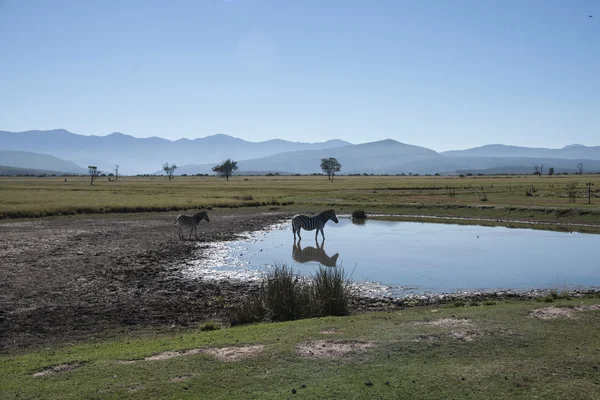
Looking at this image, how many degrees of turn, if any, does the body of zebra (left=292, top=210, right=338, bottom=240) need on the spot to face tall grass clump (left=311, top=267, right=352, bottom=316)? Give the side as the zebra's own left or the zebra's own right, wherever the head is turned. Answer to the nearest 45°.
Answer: approximately 90° to the zebra's own right

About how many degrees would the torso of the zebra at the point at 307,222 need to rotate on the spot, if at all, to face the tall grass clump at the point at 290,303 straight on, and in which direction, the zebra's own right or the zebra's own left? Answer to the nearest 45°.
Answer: approximately 90° to the zebra's own right

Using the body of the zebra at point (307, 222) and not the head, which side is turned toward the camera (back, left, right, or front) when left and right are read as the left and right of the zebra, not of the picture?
right

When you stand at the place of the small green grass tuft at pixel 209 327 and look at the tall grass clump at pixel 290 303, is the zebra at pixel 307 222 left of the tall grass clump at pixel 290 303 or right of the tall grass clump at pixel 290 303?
left

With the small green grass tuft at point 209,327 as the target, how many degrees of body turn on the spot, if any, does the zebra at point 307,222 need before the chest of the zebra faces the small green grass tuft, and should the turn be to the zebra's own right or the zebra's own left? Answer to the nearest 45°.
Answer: approximately 90° to the zebra's own right
